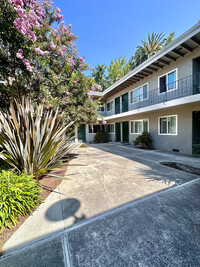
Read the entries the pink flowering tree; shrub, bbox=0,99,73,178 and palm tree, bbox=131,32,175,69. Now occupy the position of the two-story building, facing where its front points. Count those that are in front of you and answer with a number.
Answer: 2

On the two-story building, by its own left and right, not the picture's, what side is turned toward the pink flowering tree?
front

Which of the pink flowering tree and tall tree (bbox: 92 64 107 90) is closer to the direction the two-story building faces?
the pink flowering tree

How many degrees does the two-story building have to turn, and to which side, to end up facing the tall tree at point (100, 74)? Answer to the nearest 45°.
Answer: approximately 90° to its right

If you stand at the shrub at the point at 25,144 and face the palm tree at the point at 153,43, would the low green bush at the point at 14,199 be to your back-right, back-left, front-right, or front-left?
back-right

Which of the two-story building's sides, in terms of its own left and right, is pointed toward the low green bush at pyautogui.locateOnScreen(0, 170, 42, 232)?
front

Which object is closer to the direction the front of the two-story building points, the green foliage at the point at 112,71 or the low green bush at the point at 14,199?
the low green bush

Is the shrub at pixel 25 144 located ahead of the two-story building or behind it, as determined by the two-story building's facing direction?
ahead

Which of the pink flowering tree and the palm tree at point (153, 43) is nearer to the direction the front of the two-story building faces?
the pink flowering tree

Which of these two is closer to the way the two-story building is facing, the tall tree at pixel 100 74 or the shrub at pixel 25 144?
the shrub

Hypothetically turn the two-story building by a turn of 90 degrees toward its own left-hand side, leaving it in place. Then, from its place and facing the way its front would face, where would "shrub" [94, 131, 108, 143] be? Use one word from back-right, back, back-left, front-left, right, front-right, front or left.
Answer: back

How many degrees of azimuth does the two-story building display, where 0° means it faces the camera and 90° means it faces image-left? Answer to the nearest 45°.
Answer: approximately 45°
